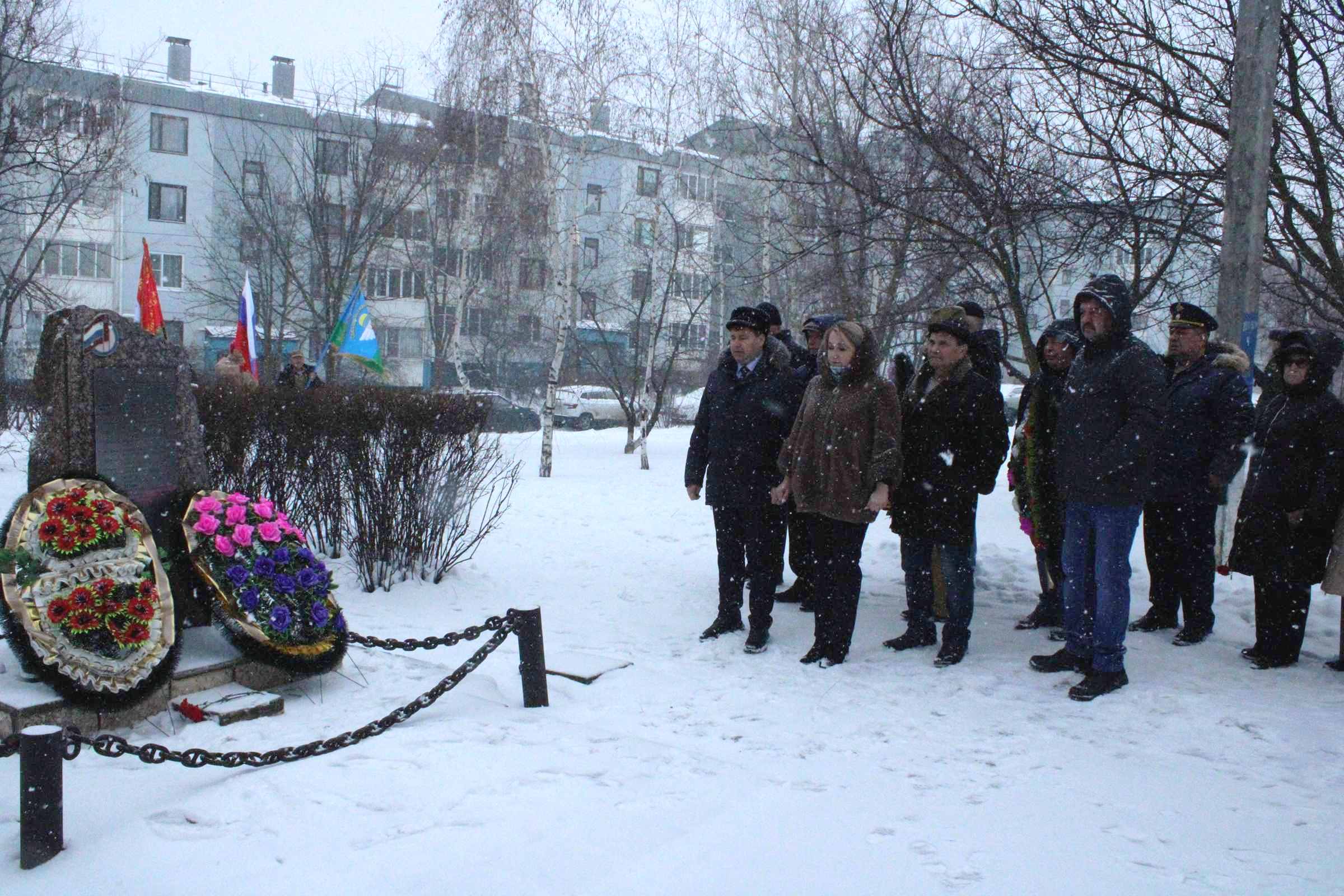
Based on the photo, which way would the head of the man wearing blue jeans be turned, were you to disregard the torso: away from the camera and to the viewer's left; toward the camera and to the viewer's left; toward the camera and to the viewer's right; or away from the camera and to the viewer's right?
toward the camera and to the viewer's left

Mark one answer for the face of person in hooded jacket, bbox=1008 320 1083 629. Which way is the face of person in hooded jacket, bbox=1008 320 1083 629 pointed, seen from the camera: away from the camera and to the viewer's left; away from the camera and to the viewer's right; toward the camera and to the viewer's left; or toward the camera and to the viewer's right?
toward the camera and to the viewer's left

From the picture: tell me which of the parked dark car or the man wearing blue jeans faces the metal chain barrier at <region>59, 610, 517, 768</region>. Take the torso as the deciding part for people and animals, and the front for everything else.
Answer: the man wearing blue jeans

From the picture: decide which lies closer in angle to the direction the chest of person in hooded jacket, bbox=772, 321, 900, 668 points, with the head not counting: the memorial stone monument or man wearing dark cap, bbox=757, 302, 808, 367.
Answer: the memorial stone monument

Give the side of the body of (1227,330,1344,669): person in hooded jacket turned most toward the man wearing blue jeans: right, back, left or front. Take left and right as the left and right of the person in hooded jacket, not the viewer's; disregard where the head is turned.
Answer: front

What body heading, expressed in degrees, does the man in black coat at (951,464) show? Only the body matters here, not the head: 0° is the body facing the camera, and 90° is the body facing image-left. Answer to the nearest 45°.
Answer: approximately 45°

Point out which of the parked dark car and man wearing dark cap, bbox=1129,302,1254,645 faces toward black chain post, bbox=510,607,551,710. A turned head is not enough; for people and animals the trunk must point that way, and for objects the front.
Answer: the man wearing dark cap

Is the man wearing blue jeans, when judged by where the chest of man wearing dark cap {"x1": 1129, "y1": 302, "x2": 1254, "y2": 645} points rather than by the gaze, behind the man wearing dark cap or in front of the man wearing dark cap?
in front

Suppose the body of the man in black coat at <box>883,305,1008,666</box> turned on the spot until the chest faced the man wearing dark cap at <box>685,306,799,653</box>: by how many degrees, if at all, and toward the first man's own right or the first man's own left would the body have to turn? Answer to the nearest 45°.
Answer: approximately 45° to the first man's own right
